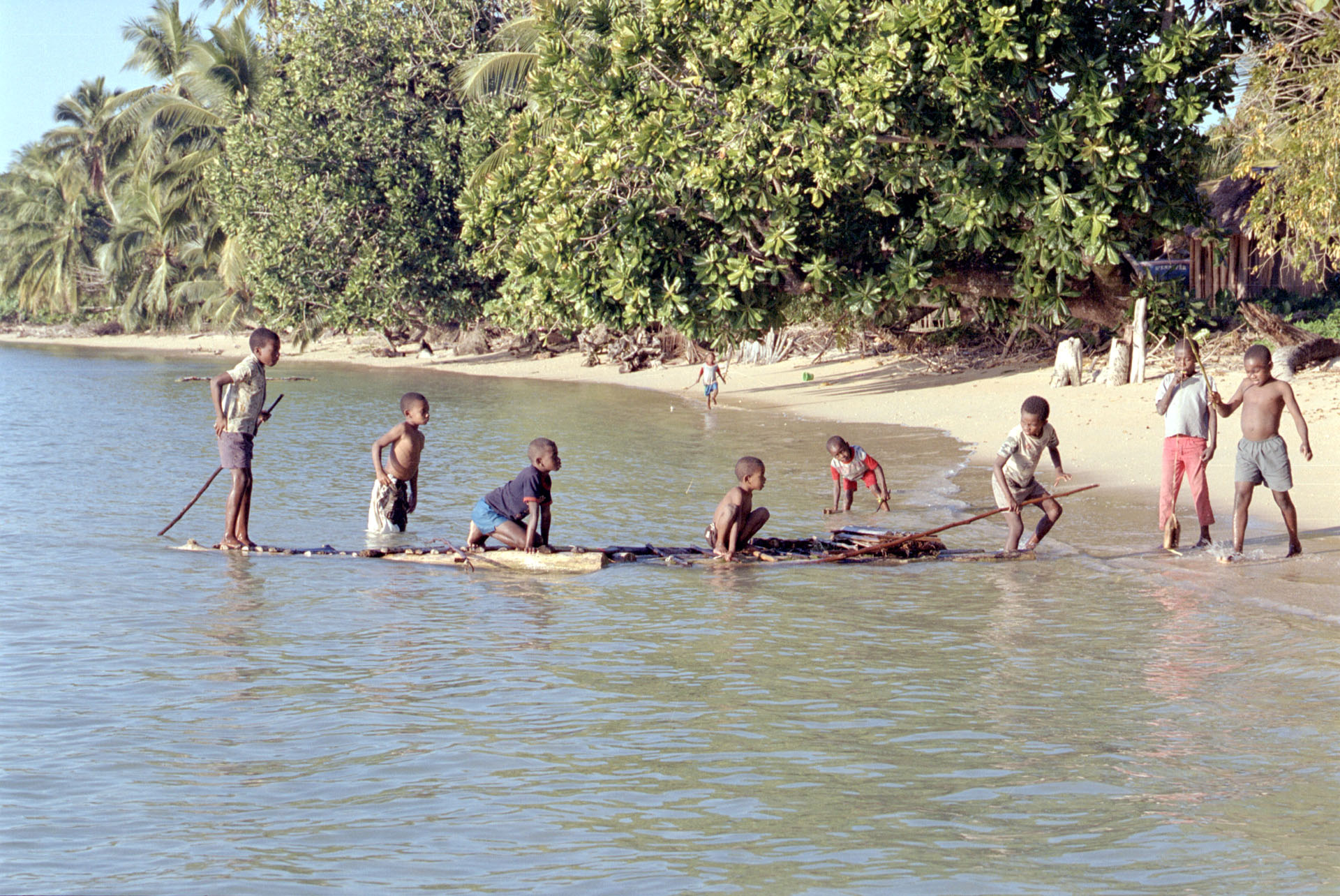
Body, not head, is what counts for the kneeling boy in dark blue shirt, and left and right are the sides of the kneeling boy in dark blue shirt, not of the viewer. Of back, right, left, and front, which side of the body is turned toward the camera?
right

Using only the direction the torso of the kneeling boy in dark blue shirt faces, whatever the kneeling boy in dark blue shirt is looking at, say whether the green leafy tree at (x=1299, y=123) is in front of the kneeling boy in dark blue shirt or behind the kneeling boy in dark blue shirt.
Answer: in front

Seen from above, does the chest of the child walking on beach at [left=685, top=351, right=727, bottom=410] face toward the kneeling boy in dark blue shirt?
yes

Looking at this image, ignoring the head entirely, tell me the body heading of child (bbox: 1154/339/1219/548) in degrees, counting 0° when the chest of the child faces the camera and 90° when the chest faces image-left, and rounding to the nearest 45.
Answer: approximately 0°

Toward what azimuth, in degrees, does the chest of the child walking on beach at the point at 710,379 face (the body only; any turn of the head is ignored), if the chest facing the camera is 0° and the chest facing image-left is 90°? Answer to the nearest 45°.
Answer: approximately 0°

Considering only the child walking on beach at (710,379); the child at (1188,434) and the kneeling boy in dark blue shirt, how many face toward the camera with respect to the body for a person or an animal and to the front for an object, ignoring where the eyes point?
2

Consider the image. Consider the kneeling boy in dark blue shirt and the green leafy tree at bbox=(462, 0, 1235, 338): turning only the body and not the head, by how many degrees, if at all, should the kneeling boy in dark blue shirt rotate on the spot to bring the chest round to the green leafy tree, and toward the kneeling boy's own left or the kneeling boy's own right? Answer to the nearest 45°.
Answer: approximately 45° to the kneeling boy's own left

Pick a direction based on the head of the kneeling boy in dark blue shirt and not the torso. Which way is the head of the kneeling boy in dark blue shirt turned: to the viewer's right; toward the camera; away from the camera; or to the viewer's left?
to the viewer's right

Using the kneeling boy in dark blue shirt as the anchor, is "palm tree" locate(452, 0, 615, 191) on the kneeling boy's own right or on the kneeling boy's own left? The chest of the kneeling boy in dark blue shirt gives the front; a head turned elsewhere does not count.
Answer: on the kneeling boy's own left
